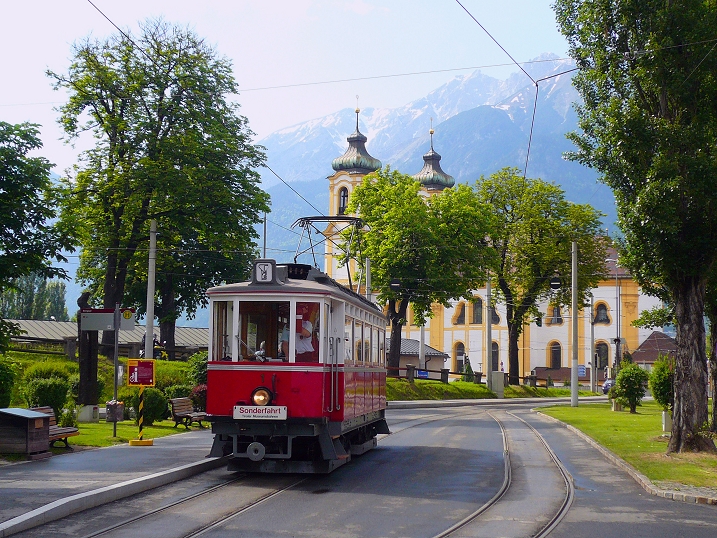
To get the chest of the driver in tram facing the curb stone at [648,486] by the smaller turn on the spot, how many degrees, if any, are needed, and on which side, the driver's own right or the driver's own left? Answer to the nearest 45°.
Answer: approximately 90° to the driver's own left

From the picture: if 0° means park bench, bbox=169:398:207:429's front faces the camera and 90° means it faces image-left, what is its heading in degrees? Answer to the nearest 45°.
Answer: approximately 315°

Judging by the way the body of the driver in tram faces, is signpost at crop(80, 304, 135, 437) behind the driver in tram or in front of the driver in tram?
behind

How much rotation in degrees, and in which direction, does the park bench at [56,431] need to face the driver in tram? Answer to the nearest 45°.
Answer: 0° — it already faces them

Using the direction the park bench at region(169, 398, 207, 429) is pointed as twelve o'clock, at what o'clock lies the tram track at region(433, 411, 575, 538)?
The tram track is roughly at 1 o'clock from the park bench.

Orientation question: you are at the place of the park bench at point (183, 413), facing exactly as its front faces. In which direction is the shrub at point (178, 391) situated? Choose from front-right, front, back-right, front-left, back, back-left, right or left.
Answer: back-left

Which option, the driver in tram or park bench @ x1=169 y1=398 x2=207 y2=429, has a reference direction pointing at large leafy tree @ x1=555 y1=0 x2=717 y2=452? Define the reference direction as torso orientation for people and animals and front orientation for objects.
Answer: the park bench

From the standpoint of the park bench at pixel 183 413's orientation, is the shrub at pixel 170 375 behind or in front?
behind
